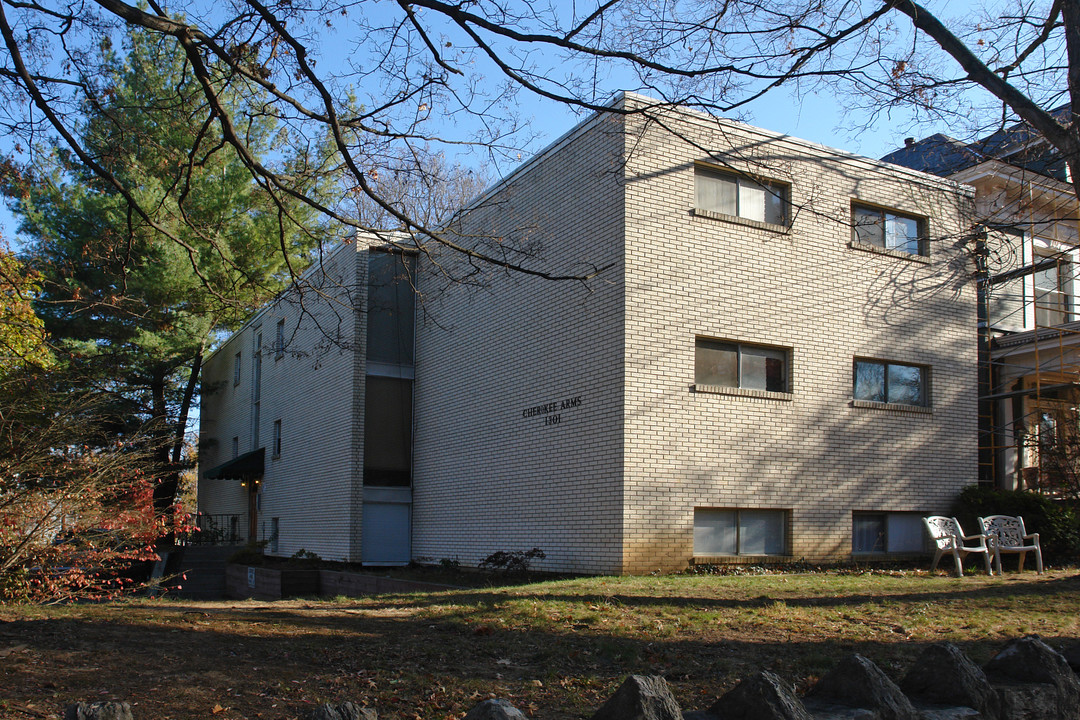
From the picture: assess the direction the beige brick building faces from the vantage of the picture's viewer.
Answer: facing the viewer and to the left of the viewer

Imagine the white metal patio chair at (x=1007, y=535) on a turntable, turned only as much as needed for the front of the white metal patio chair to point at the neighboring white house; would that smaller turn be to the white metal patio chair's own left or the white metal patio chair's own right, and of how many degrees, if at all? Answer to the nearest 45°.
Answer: approximately 135° to the white metal patio chair's own left

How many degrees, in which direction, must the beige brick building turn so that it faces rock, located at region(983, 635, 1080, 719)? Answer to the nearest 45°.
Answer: approximately 45° to its left

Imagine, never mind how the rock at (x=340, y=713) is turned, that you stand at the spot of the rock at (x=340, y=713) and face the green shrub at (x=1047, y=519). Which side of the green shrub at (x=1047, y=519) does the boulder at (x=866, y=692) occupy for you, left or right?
right

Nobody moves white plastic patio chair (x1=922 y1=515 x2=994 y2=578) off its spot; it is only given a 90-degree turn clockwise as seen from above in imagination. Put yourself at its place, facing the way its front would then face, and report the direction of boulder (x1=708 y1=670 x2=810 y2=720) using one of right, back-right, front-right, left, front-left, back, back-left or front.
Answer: front-left

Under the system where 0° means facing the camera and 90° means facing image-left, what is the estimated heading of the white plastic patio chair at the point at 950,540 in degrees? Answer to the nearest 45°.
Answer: approximately 315°

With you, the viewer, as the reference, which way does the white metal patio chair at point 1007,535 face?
facing the viewer and to the right of the viewer

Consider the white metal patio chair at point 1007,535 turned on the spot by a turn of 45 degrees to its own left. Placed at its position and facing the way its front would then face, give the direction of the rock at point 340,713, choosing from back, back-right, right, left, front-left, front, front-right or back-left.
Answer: right

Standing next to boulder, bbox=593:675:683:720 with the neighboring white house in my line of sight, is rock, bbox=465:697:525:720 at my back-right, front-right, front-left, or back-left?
back-left

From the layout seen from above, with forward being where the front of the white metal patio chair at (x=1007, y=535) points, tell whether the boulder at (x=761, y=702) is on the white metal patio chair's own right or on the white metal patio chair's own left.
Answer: on the white metal patio chair's own right

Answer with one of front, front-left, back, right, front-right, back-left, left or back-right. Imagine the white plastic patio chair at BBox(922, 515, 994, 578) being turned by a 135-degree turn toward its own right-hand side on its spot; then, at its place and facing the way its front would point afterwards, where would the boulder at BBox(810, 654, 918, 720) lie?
left

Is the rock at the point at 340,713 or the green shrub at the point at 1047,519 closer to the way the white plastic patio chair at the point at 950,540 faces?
the rock

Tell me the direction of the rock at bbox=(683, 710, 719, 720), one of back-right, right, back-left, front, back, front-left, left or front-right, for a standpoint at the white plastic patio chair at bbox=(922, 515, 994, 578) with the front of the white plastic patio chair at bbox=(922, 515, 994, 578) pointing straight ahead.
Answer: front-right

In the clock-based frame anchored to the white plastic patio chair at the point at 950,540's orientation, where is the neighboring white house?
The neighboring white house is roughly at 8 o'clock from the white plastic patio chair.

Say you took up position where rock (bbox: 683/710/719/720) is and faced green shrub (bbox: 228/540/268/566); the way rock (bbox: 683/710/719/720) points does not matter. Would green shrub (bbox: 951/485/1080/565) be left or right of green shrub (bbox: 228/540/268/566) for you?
right

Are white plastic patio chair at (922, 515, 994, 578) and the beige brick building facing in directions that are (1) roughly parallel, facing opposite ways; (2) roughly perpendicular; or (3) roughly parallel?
roughly perpendicular

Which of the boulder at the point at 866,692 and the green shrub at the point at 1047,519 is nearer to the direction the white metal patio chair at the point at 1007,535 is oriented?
the boulder

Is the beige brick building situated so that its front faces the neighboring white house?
no

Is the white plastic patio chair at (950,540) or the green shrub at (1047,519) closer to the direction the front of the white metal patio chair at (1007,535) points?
the white plastic patio chair

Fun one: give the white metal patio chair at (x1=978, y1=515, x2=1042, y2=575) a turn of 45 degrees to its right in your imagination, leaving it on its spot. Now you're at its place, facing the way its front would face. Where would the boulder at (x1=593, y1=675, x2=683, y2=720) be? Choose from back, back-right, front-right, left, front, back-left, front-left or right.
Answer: front

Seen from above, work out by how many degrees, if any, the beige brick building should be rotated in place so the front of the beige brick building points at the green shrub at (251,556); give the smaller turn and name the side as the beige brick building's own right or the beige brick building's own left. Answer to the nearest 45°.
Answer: approximately 90° to the beige brick building's own right

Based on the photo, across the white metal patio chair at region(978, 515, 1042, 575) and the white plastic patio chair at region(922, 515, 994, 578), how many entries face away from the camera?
0
